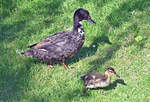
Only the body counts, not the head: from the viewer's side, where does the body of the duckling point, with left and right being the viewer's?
facing to the right of the viewer

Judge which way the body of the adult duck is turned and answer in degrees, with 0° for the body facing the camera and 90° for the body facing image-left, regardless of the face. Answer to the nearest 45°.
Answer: approximately 270°

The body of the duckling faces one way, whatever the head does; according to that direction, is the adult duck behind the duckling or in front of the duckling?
behind

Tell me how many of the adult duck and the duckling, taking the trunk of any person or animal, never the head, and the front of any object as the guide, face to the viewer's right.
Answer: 2

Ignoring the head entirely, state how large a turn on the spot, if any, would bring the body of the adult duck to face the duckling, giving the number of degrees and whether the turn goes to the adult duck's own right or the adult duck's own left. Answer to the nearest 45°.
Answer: approximately 45° to the adult duck's own right
